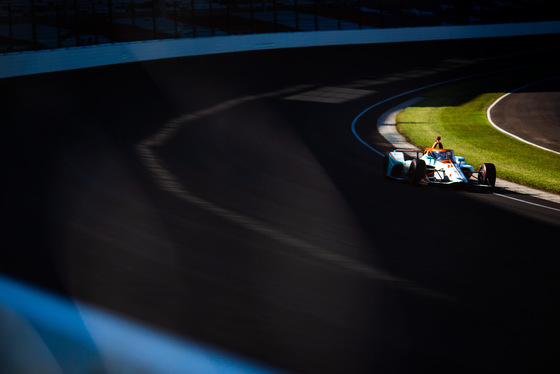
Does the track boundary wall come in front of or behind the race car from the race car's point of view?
behind
